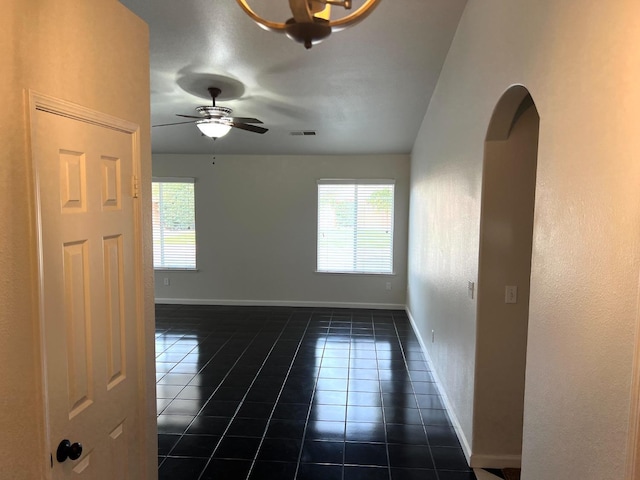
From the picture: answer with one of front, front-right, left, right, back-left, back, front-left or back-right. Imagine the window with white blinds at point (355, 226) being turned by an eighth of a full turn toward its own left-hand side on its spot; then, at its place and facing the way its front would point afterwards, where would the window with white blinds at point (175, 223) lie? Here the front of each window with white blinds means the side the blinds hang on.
back-right

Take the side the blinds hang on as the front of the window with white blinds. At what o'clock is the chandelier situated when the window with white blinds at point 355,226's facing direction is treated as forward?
The chandelier is roughly at 12 o'clock from the window with white blinds.

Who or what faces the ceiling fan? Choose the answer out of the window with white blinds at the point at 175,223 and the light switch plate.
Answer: the window with white blinds

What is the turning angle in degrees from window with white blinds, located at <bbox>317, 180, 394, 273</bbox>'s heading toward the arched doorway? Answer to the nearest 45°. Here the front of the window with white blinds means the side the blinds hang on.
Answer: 0° — it already faces it

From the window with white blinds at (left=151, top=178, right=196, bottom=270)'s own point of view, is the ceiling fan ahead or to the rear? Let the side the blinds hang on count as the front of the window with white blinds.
ahead

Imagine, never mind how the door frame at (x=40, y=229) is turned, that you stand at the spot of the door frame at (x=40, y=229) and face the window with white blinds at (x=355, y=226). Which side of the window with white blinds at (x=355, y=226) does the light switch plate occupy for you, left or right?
right

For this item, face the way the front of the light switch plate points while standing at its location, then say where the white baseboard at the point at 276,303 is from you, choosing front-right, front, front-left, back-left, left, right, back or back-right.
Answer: back-right

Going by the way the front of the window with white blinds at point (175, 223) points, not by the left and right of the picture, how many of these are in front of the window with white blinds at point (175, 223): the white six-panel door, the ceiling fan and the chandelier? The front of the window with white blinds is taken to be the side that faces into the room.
3

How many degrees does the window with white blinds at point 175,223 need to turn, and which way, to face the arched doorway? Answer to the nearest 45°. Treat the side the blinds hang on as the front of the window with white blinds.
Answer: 0° — it already faces it

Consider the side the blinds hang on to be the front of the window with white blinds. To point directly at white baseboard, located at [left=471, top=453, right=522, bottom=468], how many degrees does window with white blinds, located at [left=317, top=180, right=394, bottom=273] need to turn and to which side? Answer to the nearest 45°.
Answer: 0° — it already faces it
